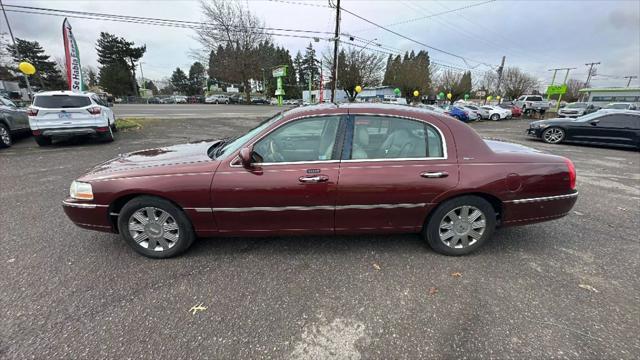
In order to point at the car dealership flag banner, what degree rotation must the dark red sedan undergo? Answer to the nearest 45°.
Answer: approximately 45° to its right

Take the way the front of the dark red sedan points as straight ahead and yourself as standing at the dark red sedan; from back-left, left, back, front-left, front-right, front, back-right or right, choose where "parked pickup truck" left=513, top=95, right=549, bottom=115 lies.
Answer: back-right

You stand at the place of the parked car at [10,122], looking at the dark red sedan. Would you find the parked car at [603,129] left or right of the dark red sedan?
left

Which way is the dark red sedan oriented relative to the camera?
to the viewer's left

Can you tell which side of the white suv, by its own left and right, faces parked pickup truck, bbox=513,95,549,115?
right

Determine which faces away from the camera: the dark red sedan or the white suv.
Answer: the white suv

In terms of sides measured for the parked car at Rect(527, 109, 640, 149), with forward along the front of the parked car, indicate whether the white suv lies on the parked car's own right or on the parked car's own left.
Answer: on the parked car's own left

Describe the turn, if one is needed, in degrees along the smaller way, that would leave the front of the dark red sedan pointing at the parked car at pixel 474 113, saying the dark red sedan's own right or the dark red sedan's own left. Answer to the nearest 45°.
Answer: approximately 135° to the dark red sedan's own right

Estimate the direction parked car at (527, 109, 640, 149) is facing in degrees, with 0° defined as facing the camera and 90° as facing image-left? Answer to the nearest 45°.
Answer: approximately 90°

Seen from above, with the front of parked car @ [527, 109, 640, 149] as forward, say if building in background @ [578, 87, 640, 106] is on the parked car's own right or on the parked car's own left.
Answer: on the parked car's own right

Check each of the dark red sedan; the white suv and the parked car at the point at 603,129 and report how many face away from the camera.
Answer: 1

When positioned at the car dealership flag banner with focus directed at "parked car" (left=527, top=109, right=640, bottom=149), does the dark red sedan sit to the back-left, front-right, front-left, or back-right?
front-right

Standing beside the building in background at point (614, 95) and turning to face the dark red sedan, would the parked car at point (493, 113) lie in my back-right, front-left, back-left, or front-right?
front-right

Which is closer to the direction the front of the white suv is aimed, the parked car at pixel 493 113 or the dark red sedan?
the parked car

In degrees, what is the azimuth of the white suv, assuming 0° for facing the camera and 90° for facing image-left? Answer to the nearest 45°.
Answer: approximately 180°

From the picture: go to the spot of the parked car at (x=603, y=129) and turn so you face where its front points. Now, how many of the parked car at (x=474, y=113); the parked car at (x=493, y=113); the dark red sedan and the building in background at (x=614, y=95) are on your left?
1
